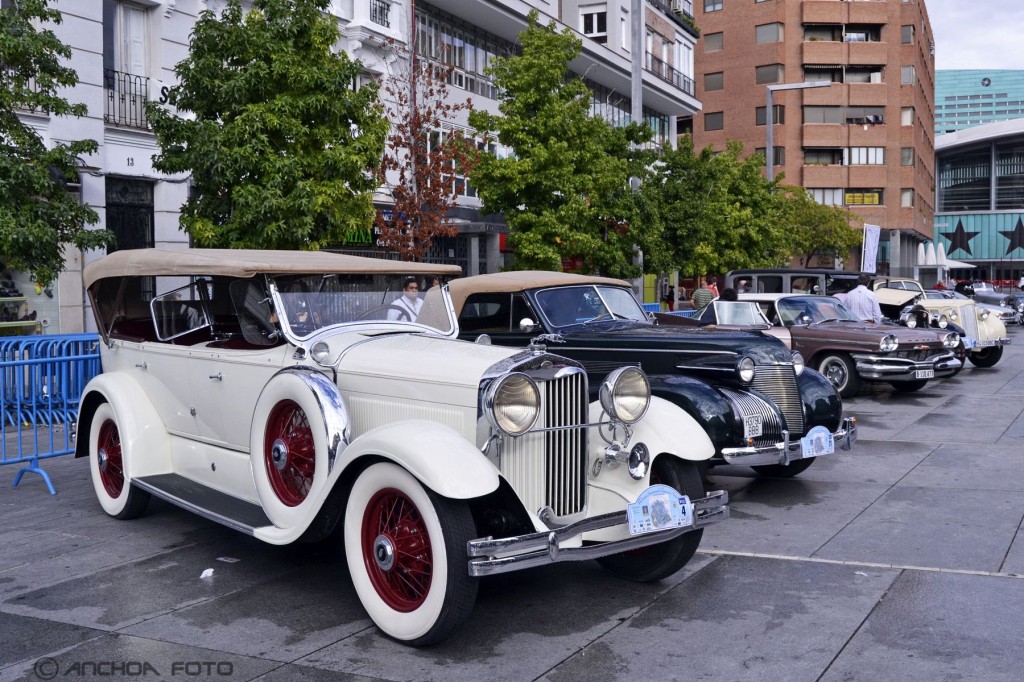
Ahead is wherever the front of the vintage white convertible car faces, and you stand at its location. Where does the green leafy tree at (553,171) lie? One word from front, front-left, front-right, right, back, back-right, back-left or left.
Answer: back-left

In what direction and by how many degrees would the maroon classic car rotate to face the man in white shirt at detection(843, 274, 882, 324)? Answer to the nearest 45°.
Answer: approximately 135° to its left

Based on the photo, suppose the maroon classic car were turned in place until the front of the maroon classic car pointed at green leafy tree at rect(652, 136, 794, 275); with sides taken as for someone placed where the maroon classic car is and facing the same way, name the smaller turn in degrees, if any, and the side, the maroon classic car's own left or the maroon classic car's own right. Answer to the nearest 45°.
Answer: approximately 135° to the maroon classic car's own left

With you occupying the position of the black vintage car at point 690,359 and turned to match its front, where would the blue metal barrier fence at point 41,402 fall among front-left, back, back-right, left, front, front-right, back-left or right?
back-right

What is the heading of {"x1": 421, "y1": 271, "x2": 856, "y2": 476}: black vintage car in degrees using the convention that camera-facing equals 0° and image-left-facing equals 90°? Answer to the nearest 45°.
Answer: approximately 315°

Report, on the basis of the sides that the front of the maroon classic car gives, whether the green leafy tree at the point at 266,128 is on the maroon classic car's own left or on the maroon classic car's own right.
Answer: on the maroon classic car's own right

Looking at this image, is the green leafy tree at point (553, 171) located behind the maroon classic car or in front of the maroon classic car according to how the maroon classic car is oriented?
behind

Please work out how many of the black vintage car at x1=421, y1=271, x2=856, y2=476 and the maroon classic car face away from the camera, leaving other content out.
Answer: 0

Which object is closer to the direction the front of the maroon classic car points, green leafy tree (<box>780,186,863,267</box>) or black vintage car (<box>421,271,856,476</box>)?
the black vintage car

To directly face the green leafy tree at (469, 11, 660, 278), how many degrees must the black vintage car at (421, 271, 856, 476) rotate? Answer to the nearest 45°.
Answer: approximately 135° to its left

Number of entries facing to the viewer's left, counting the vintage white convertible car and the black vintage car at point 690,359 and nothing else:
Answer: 0

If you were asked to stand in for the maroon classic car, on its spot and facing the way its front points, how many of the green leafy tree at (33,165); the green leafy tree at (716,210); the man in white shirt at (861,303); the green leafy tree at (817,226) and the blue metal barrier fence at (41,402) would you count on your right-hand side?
2

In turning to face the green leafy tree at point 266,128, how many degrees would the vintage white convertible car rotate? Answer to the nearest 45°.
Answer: approximately 135° to its left
